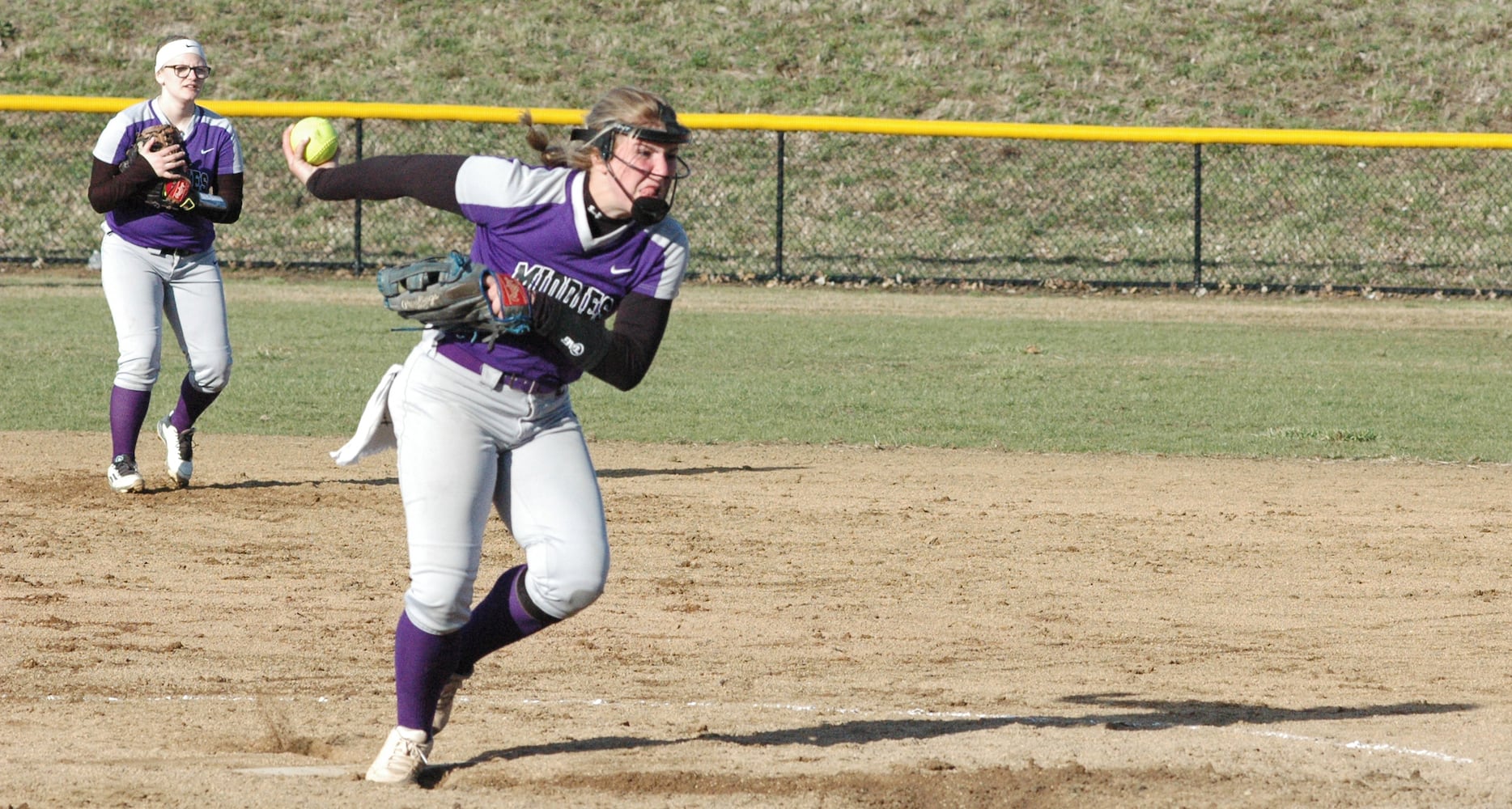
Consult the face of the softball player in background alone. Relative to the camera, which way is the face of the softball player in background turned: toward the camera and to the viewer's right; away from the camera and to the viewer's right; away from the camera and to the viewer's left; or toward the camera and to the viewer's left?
toward the camera and to the viewer's right

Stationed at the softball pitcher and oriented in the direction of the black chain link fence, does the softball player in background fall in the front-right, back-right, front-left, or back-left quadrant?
front-left

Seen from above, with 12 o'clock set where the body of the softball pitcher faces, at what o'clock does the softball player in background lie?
The softball player in background is roughly at 7 o'clock from the softball pitcher.

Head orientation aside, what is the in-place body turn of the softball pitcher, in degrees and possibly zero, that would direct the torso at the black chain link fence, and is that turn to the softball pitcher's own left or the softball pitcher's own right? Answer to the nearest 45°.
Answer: approximately 135° to the softball pitcher's own left

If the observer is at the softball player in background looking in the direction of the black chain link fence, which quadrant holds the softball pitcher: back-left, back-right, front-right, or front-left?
back-right

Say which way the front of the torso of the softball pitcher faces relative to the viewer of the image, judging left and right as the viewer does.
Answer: facing the viewer and to the right of the viewer
